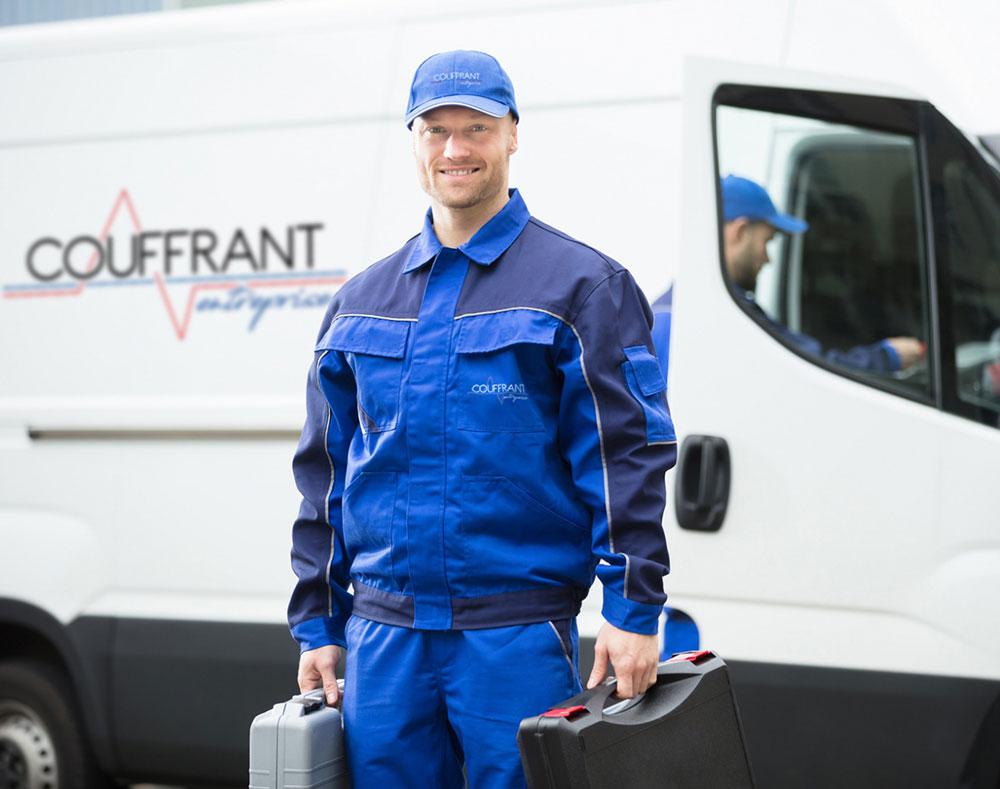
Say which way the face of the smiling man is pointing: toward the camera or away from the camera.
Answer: toward the camera

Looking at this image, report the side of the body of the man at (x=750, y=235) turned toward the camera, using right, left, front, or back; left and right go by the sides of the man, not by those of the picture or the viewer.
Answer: right

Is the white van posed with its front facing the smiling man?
no

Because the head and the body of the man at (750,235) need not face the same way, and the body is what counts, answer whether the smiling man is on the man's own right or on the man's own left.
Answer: on the man's own right

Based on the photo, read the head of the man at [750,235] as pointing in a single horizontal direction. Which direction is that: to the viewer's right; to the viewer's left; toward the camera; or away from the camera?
to the viewer's right

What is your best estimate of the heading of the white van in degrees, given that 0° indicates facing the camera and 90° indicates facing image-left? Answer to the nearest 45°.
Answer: approximately 270°
